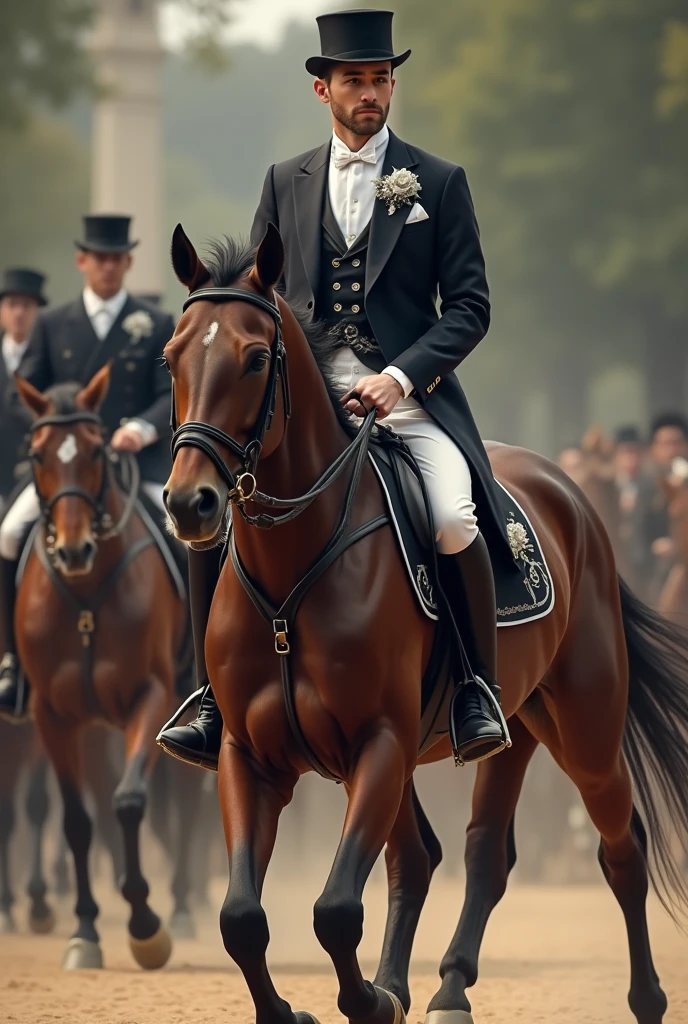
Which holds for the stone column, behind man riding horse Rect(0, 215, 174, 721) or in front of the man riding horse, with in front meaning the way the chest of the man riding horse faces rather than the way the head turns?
behind

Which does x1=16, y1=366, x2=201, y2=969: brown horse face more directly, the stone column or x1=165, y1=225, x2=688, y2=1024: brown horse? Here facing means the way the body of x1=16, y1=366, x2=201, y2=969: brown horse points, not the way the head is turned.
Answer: the brown horse

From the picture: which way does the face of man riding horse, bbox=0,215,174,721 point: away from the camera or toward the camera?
toward the camera

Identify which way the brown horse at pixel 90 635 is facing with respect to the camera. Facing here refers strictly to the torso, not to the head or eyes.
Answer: toward the camera

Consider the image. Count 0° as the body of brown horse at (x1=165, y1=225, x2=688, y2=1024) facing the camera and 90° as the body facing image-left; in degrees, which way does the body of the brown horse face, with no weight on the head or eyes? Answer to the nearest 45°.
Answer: approximately 45°

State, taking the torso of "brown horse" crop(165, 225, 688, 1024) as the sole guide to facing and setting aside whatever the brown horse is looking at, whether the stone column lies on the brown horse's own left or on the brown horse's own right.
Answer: on the brown horse's own right

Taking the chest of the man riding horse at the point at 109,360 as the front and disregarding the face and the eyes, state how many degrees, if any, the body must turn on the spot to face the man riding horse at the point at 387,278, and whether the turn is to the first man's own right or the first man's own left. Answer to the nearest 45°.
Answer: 0° — they already face them

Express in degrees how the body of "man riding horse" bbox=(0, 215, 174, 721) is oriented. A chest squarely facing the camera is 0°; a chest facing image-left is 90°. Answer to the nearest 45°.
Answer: approximately 0°

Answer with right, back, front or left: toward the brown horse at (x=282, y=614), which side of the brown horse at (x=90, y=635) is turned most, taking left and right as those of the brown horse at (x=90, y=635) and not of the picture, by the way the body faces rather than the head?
front
